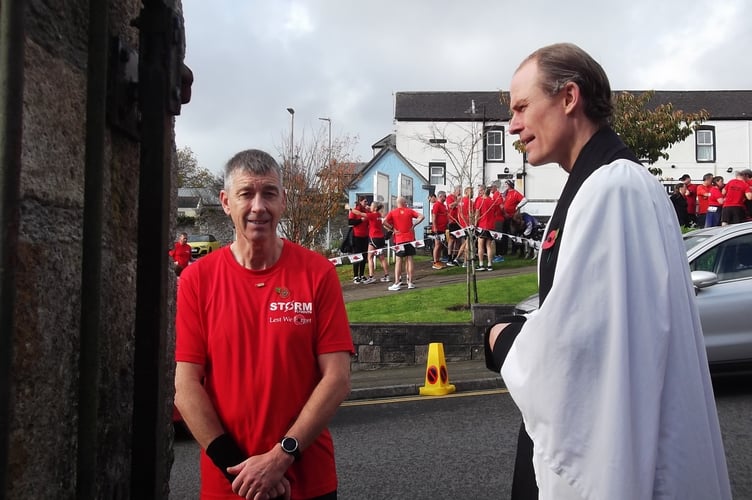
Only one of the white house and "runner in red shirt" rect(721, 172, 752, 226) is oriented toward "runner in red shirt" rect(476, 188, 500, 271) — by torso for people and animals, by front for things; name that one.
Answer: the white house

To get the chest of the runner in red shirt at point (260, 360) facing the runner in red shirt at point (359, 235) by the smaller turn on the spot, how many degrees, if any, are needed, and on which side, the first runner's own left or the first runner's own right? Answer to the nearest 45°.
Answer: approximately 180°

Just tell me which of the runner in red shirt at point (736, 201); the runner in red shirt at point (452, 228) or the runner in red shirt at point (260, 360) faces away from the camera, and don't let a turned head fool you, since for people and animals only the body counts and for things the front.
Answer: the runner in red shirt at point (736, 201)

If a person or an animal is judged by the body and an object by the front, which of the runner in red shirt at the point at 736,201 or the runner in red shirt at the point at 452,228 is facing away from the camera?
the runner in red shirt at the point at 736,201

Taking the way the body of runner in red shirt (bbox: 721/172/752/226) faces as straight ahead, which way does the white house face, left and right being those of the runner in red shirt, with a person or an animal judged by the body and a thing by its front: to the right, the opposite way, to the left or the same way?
the opposite way

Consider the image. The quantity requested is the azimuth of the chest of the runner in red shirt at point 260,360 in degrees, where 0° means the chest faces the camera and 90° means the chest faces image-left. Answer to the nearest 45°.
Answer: approximately 0°

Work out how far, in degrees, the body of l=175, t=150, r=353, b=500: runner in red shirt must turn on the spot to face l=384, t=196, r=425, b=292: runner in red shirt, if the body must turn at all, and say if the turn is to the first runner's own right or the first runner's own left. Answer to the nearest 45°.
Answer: approximately 180°

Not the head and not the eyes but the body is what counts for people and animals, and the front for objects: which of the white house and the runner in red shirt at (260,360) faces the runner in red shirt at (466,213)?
the white house
